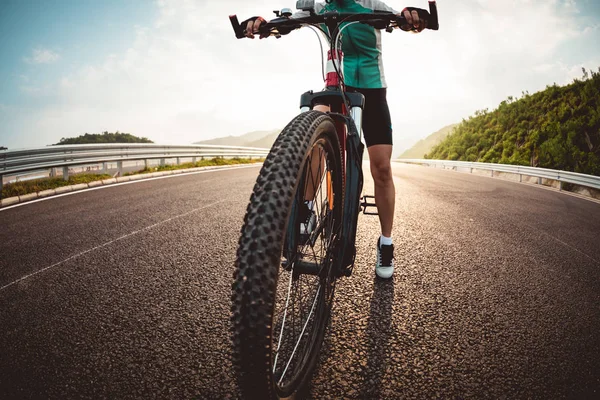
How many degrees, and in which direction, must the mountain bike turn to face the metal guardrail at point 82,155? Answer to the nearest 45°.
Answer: approximately 135° to its right

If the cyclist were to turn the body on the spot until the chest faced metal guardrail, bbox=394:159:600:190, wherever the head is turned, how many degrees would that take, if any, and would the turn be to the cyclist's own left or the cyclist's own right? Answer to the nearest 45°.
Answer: approximately 135° to the cyclist's own left

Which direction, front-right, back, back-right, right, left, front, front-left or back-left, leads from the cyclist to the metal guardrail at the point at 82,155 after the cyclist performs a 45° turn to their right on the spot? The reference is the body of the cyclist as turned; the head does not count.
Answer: right

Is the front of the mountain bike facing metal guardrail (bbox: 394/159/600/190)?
no

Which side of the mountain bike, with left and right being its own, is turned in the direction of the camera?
front

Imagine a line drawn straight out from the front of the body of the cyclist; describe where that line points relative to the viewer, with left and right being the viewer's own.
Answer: facing the viewer
